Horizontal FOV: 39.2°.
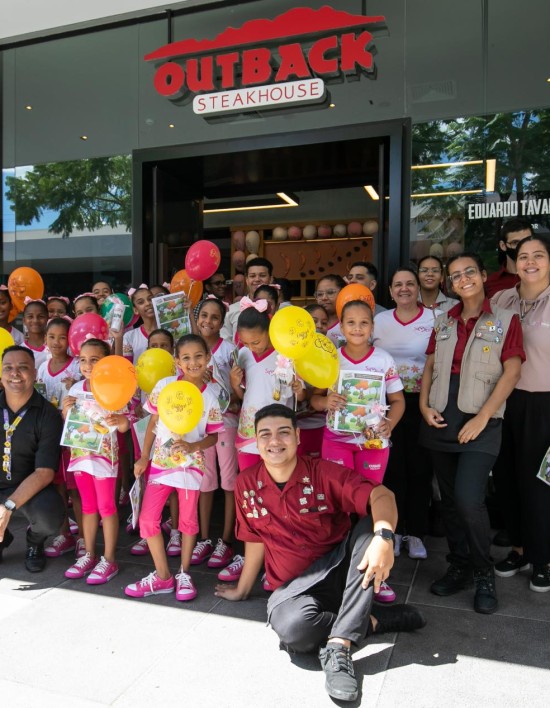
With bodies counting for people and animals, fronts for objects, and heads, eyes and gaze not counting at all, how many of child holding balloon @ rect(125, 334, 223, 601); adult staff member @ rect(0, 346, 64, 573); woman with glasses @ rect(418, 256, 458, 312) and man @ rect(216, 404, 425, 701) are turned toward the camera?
4

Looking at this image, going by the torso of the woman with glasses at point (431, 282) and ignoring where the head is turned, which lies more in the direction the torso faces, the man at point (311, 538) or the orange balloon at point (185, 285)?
the man

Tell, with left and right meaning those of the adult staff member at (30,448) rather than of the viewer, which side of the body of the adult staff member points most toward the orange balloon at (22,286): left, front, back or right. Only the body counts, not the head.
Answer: back

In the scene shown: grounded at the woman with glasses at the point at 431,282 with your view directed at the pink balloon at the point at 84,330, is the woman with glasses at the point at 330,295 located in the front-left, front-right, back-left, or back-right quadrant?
front-right

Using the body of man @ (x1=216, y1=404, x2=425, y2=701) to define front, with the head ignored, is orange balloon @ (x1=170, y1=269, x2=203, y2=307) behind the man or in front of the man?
behind

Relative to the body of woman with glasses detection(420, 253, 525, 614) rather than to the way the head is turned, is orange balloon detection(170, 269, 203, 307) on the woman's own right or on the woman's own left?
on the woman's own right

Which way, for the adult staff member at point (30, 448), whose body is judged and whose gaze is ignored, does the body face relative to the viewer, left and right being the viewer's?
facing the viewer

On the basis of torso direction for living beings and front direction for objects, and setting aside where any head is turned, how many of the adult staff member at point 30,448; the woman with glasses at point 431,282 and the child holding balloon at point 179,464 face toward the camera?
3

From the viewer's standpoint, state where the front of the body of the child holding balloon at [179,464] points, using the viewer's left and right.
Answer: facing the viewer

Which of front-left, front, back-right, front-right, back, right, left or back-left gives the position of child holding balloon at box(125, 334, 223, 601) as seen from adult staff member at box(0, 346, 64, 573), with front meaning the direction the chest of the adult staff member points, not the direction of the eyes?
front-left

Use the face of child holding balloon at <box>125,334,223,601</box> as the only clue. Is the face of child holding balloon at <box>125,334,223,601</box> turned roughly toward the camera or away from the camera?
toward the camera

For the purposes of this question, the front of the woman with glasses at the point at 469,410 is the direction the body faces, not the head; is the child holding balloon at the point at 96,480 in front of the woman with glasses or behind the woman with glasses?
in front

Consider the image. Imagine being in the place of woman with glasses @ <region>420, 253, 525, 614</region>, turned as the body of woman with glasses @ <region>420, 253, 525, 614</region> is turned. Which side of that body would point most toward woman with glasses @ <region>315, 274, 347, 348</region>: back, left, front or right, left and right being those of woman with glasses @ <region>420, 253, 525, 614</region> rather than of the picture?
right

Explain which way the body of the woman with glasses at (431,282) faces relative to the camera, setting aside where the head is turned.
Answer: toward the camera

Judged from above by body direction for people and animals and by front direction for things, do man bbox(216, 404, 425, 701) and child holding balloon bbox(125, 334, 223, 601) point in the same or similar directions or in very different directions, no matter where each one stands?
same or similar directions
